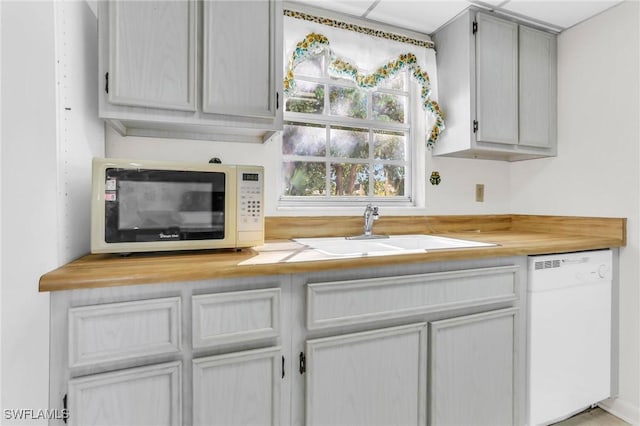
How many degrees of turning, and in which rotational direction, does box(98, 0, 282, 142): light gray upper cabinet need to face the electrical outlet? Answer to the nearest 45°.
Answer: approximately 90° to its left

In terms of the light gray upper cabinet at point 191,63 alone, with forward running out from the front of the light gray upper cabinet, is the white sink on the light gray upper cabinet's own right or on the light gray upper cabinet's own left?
on the light gray upper cabinet's own left

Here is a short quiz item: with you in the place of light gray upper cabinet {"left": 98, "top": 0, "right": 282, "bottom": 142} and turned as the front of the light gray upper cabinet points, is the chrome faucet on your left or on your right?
on your left

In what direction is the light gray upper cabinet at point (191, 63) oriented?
toward the camera

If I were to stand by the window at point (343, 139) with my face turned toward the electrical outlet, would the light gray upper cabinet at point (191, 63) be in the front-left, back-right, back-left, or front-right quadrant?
back-right

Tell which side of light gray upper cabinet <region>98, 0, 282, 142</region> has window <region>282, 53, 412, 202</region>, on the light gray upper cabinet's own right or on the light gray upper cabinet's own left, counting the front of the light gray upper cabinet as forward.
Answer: on the light gray upper cabinet's own left
